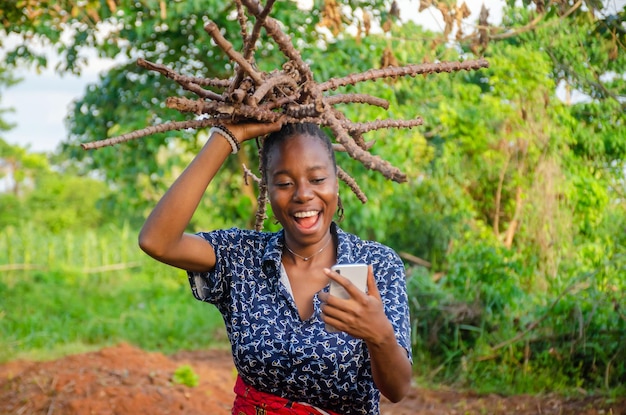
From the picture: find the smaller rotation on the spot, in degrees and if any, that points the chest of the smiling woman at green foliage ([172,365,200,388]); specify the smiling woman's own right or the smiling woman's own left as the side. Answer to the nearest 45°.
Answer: approximately 180°

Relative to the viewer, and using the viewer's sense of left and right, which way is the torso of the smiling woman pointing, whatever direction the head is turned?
facing the viewer
